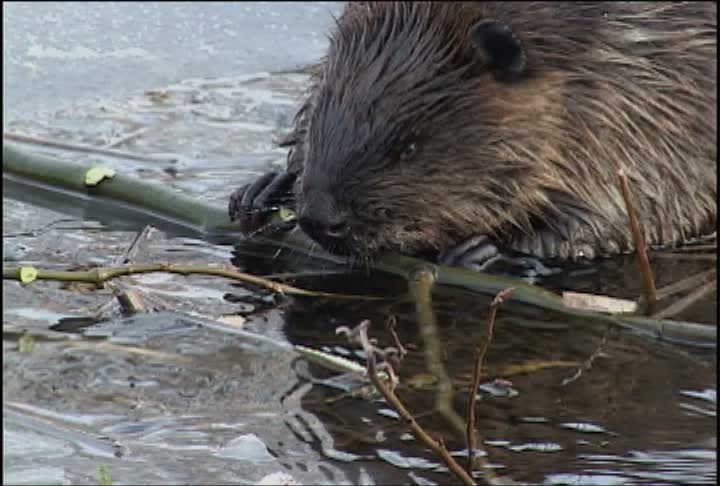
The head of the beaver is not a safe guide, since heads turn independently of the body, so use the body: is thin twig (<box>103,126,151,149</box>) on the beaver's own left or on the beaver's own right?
on the beaver's own right

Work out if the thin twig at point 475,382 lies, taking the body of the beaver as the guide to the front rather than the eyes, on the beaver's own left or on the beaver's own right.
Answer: on the beaver's own left

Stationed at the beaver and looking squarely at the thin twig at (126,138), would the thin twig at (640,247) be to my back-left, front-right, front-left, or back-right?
back-left

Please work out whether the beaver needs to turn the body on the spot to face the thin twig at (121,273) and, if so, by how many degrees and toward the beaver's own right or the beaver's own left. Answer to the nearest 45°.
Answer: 0° — it already faces it

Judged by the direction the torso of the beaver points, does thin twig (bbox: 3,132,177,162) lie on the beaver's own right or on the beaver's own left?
on the beaver's own right

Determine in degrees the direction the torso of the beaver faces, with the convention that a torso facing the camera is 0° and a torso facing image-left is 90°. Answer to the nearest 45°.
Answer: approximately 45°

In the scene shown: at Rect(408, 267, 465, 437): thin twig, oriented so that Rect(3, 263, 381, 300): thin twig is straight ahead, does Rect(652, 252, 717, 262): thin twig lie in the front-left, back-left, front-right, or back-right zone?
back-right
